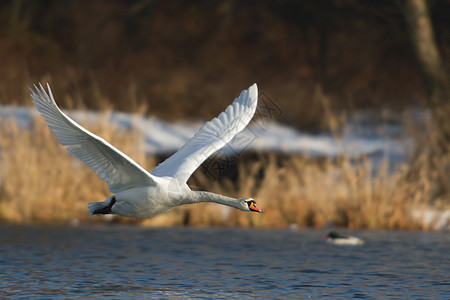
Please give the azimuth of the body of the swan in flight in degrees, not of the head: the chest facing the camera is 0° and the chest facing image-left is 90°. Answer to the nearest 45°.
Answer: approximately 315°
